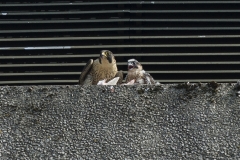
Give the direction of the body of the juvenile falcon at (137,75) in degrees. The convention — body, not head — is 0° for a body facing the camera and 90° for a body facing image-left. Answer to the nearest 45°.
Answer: approximately 45°

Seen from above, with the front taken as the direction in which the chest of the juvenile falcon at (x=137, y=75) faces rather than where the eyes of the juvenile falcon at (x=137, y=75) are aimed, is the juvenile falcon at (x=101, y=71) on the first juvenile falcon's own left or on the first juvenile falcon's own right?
on the first juvenile falcon's own right
